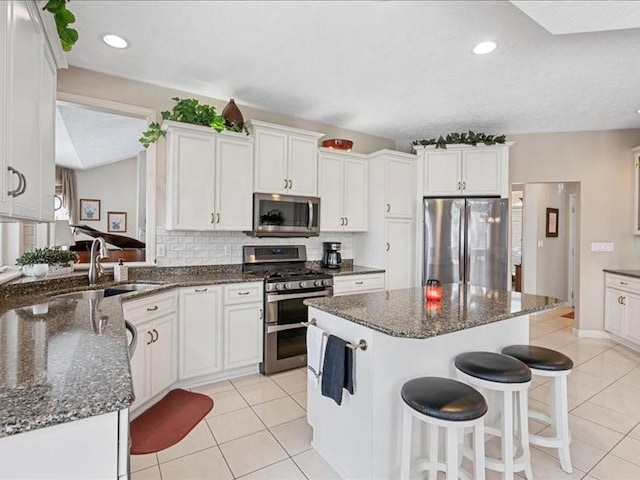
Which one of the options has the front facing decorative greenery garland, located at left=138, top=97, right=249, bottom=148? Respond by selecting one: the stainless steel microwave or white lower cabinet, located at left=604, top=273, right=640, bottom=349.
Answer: the white lower cabinet

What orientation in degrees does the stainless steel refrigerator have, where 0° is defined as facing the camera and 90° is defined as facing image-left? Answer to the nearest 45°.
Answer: approximately 0°

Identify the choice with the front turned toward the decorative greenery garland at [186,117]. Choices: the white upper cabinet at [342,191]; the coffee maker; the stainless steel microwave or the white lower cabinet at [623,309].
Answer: the white lower cabinet

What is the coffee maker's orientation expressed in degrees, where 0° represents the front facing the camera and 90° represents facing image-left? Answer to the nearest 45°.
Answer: approximately 315°

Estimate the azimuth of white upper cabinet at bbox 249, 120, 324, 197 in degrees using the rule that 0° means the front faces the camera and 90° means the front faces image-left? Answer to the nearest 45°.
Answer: approximately 315°

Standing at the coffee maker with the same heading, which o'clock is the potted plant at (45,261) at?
The potted plant is roughly at 3 o'clock from the coffee maker.

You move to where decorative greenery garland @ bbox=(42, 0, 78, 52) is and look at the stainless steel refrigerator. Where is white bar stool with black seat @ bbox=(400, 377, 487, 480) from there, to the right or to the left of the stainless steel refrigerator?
right
